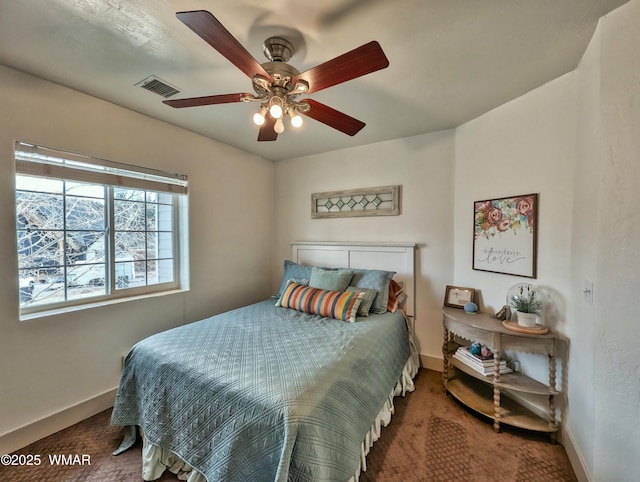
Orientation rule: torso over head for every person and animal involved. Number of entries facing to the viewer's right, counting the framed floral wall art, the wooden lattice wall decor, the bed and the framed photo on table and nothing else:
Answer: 0

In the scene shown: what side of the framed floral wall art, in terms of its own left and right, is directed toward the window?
front

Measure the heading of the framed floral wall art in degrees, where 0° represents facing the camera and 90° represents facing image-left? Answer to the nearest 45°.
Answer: approximately 45°

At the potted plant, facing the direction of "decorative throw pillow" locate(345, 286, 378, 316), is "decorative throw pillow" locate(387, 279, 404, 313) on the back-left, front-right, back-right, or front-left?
front-right

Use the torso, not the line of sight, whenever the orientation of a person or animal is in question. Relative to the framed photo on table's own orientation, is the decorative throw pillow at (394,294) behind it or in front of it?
in front

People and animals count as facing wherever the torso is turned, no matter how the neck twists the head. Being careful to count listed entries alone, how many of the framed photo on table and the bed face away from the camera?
0

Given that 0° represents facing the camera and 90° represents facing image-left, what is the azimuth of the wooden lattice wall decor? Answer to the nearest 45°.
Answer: approximately 45°

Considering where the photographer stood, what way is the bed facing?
facing the viewer and to the left of the viewer

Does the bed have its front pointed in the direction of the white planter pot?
no

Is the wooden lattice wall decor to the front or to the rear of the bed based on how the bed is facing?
to the rear

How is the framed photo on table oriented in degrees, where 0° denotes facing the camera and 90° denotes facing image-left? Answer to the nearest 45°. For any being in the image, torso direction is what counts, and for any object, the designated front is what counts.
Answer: approximately 45°

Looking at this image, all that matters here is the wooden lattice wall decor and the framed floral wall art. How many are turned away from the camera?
0

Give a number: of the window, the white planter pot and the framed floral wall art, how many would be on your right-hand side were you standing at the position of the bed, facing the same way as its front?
1
